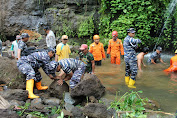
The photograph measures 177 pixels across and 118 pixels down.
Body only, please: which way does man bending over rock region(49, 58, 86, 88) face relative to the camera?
to the viewer's left

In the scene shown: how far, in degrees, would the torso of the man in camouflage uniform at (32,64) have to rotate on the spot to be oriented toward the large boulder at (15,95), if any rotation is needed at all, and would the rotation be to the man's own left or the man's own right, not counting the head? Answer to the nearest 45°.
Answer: approximately 135° to the man's own right

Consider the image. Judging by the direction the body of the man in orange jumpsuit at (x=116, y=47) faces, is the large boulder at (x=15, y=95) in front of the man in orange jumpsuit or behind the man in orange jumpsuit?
in front

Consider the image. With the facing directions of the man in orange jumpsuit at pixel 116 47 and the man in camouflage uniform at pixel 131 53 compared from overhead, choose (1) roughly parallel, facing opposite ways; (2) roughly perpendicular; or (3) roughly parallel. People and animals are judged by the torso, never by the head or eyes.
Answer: roughly perpendicular

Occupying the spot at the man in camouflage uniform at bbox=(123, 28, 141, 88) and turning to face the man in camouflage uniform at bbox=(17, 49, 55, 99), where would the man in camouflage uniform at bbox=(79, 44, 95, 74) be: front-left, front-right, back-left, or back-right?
front-right

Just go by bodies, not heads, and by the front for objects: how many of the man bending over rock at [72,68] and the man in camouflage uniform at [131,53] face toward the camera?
0

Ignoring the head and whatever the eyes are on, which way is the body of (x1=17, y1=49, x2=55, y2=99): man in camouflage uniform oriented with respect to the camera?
to the viewer's right

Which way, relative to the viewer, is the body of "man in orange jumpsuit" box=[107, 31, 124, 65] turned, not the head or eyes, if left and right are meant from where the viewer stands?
facing the viewer
